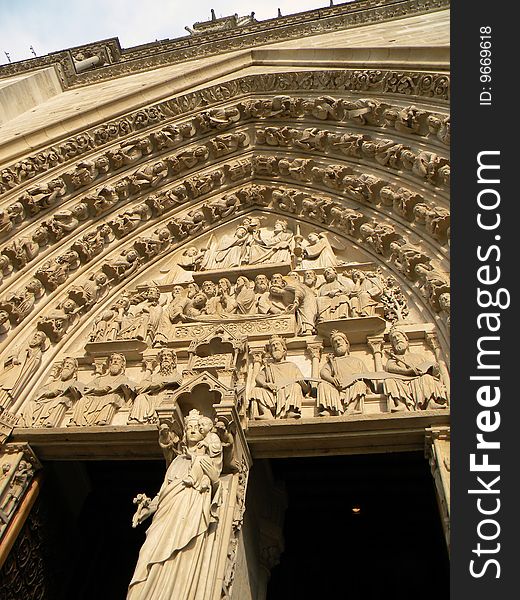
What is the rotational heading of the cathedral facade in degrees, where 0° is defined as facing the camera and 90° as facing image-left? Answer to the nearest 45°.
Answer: approximately 0°

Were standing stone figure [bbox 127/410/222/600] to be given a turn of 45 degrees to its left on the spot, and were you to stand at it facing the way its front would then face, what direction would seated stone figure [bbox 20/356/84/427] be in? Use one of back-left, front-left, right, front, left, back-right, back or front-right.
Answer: back

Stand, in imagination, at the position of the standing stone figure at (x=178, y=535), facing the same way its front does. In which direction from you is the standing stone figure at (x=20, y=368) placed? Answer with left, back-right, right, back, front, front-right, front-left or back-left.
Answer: back-right

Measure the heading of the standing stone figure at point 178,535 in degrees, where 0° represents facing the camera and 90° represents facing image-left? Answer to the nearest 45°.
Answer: approximately 0°
